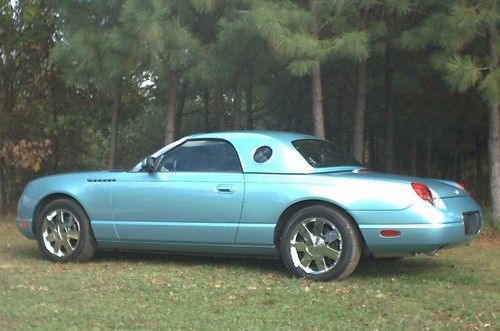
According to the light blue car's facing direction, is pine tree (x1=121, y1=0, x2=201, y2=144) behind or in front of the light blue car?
in front

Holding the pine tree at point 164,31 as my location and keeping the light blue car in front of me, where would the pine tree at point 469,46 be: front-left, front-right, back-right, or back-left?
front-left

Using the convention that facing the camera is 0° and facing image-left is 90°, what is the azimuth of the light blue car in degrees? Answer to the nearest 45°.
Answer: approximately 135°

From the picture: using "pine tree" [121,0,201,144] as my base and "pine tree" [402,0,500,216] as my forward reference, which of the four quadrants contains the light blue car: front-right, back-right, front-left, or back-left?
front-right

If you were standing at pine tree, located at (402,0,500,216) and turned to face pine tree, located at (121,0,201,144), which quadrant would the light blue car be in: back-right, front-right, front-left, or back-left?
front-left

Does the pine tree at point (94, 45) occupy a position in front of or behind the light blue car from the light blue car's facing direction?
in front

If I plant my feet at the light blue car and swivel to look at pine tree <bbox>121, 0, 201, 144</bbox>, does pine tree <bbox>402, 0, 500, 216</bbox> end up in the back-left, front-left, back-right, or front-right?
front-right

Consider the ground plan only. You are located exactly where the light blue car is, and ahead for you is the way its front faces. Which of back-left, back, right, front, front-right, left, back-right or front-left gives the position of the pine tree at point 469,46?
right

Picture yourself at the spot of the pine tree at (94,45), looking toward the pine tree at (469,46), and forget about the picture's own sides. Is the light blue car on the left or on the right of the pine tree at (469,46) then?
right
